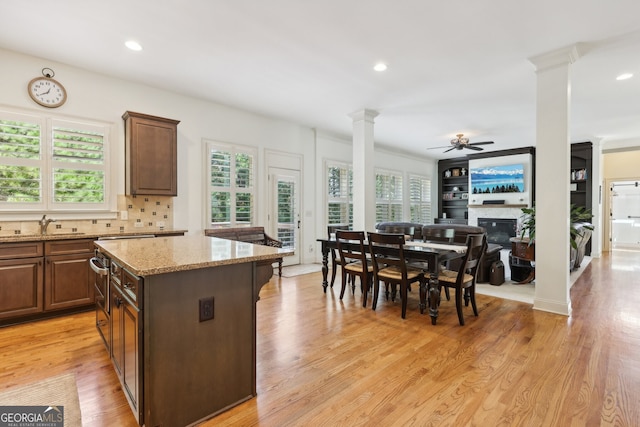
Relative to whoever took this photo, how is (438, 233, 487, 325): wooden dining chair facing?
facing away from the viewer and to the left of the viewer

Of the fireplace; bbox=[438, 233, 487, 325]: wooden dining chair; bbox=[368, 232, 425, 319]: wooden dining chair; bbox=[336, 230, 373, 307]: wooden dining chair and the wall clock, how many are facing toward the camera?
2

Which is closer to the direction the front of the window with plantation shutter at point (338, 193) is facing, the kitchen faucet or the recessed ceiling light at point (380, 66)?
the recessed ceiling light

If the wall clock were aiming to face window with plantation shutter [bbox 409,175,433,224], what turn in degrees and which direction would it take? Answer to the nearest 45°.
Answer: approximately 90° to its left

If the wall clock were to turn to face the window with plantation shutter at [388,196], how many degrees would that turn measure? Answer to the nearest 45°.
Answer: approximately 90° to its left

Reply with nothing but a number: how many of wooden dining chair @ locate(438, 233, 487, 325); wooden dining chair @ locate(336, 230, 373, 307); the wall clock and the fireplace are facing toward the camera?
2

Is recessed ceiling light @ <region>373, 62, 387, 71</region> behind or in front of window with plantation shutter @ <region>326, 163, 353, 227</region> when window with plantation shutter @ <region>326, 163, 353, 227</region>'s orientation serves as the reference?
in front

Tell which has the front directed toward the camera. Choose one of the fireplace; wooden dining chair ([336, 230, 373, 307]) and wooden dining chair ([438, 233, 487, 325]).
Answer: the fireplace

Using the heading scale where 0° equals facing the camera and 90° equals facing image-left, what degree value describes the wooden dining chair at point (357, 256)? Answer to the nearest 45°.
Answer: approximately 225°

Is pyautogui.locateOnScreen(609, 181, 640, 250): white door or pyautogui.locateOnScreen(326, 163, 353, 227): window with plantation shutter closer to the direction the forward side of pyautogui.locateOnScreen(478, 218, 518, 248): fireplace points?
the window with plantation shutter
